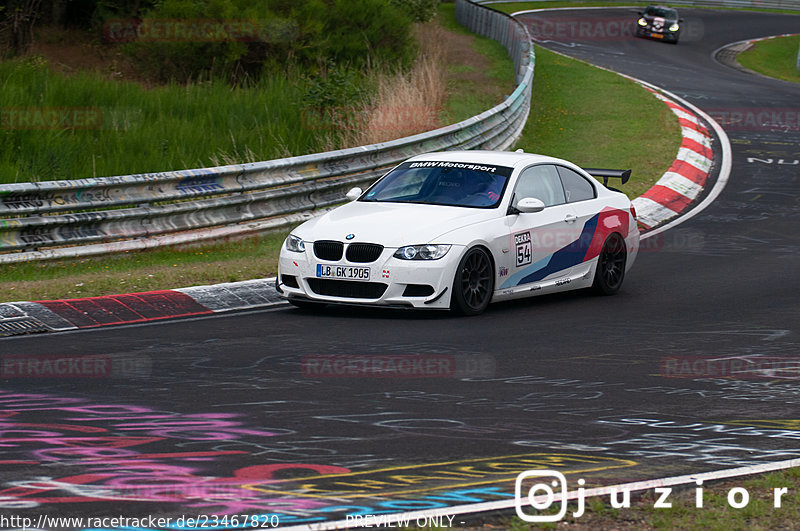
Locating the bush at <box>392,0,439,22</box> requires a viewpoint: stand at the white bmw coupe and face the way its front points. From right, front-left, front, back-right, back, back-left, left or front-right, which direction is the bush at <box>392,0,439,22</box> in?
back-right

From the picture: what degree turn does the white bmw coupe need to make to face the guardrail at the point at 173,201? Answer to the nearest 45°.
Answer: approximately 90° to its right

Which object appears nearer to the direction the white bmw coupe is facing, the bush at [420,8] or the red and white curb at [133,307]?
the red and white curb

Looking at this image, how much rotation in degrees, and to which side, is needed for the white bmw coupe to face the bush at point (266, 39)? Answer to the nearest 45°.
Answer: approximately 135° to its right

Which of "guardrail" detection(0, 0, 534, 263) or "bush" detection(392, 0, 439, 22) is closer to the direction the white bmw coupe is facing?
the guardrail

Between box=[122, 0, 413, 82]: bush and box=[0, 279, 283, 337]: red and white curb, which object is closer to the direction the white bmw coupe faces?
the red and white curb

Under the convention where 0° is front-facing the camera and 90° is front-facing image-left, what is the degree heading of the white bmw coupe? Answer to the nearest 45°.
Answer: approximately 45°
